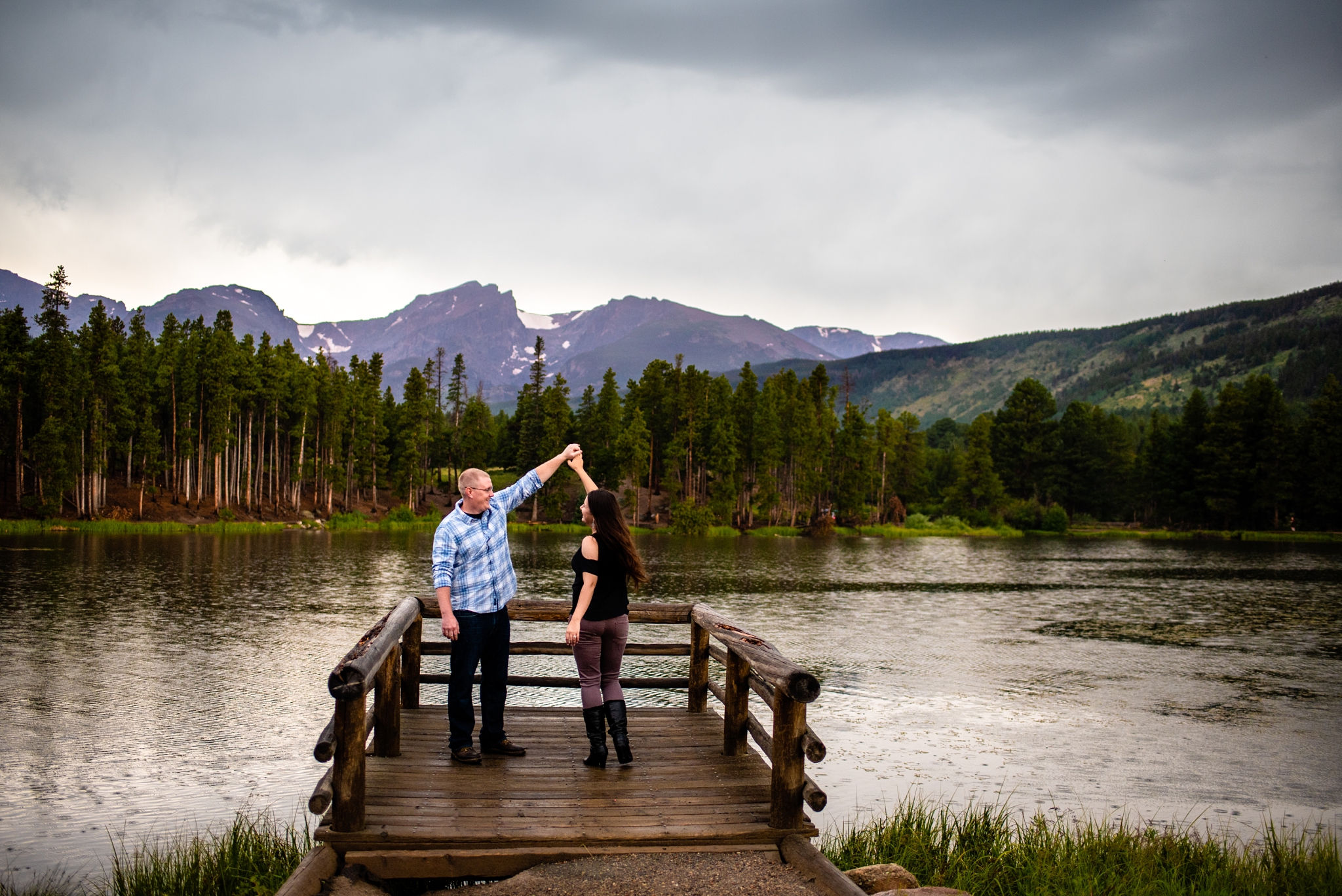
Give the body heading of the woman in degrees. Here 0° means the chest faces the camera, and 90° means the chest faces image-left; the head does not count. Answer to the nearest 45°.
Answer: approximately 135°

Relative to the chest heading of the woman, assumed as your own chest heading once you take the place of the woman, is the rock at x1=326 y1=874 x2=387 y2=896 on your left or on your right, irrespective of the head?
on your left

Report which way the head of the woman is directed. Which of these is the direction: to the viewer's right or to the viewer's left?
to the viewer's left

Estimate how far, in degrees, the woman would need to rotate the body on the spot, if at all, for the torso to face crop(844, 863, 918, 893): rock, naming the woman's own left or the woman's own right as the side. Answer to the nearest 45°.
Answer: approximately 135° to the woman's own right

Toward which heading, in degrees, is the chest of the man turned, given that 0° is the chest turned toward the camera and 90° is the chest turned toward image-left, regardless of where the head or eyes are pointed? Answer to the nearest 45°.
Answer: approximately 315°

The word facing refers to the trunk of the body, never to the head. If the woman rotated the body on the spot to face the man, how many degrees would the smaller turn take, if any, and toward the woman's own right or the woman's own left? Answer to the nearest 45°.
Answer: approximately 45° to the woman's own left

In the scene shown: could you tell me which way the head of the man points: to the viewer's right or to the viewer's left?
to the viewer's right

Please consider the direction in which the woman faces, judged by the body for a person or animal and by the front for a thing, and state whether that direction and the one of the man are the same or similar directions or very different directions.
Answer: very different directions

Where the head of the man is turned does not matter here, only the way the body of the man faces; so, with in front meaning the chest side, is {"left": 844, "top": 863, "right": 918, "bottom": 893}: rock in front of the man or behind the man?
in front
